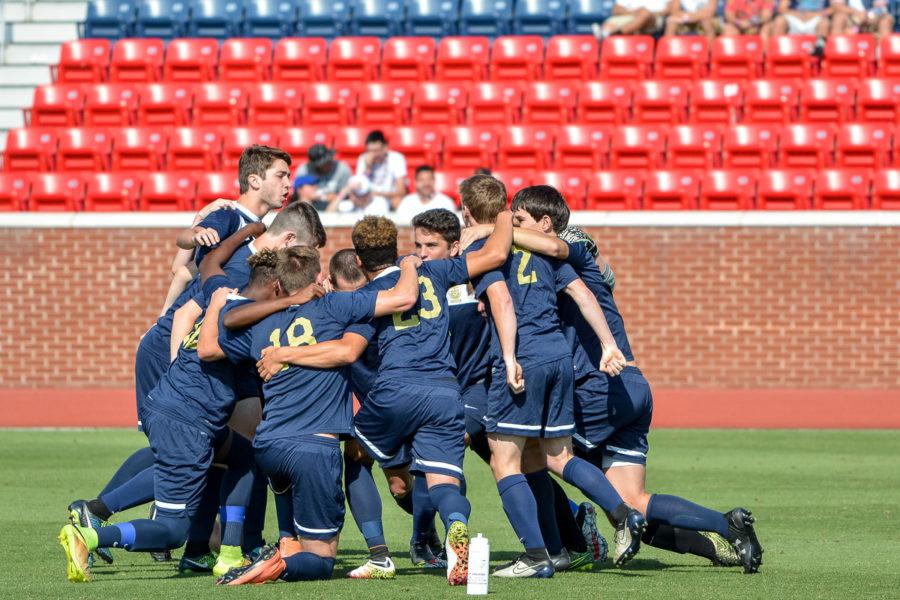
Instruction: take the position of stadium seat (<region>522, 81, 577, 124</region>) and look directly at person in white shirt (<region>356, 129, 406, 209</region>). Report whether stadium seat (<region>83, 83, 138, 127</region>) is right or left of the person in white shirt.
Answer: right

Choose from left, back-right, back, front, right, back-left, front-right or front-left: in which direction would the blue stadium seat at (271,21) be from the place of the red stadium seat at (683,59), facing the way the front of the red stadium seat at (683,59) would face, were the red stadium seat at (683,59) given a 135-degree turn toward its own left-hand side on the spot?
back-left

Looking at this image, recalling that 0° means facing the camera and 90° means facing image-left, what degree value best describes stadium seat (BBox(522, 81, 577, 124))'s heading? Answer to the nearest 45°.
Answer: approximately 0°

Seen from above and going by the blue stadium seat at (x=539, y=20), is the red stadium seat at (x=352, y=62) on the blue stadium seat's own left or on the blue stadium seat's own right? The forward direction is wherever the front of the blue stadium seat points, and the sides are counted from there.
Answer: on the blue stadium seat's own right

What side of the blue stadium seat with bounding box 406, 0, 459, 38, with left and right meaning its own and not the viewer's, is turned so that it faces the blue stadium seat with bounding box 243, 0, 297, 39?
right

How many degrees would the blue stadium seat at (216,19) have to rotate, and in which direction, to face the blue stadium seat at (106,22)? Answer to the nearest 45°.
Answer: approximately 90° to its right

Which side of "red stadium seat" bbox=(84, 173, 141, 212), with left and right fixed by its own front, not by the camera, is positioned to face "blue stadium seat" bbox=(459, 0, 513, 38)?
left

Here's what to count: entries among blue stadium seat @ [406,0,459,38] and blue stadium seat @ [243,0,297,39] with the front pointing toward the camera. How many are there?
2
